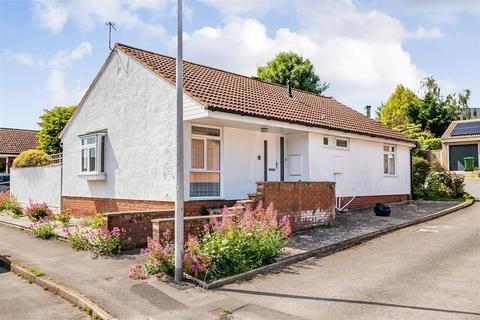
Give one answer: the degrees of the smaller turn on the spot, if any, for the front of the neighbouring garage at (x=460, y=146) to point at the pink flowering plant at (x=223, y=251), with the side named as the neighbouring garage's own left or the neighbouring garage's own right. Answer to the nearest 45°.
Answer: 0° — it already faces it

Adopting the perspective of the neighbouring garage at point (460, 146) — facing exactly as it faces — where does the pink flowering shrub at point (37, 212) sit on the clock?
The pink flowering shrub is roughly at 1 o'clock from the neighbouring garage.

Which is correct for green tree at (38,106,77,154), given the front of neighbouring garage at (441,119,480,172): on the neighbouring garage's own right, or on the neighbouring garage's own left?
on the neighbouring garage's own right

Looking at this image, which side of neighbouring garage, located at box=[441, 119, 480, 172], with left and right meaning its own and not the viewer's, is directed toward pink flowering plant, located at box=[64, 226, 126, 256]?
front

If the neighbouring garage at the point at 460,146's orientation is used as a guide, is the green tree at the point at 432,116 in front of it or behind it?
behind

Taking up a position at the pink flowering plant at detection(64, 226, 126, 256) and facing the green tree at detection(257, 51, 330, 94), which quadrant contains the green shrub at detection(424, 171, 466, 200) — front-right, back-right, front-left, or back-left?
front-right

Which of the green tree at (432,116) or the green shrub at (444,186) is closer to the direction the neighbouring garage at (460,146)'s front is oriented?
the green shrub

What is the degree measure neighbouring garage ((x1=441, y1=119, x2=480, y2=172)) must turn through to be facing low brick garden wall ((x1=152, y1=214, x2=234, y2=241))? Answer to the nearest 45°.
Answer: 0° — it already faces it

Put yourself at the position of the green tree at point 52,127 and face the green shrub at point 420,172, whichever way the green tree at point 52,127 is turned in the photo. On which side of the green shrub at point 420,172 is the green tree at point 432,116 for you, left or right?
left

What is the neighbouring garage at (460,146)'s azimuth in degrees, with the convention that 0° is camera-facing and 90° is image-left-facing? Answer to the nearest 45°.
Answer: approximately 0°

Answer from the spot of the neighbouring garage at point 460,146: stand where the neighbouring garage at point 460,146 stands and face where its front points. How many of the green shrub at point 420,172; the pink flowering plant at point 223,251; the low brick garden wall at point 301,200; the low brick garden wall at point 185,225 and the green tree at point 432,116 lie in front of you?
4

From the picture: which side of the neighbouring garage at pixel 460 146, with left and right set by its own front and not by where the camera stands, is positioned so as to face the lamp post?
front

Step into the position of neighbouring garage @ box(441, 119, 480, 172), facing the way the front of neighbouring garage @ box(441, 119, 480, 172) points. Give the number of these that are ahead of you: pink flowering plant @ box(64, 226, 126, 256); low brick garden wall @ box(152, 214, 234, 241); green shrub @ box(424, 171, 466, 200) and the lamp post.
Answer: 4
